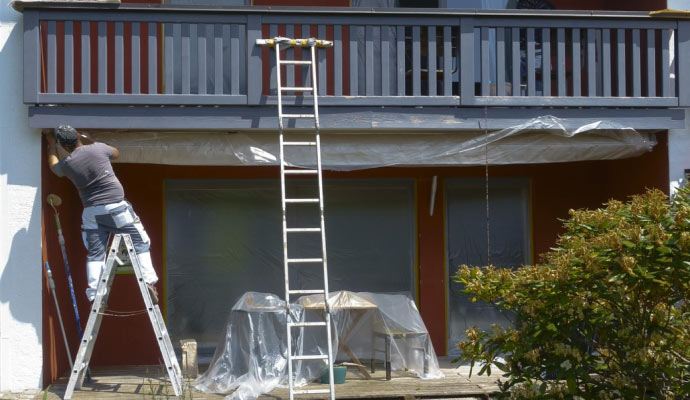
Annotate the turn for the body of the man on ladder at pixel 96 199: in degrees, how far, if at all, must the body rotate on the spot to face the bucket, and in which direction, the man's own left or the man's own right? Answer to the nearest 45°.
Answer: approximately 90° to the man's own right

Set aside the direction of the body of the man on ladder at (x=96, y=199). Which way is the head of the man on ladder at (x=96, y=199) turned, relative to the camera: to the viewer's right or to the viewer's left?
to the viewer's left

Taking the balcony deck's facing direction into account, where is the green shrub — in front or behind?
in front

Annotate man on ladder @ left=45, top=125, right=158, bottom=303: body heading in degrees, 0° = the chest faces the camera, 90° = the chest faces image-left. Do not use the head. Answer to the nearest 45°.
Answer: approximately 180°

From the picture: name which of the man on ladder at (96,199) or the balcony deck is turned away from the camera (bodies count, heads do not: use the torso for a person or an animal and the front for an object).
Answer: the man on ladder

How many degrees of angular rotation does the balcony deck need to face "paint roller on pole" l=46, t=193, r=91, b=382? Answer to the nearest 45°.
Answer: approximately 90° to its right

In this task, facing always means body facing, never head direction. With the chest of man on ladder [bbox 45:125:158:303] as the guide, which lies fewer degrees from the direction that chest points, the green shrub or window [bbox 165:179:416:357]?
the window

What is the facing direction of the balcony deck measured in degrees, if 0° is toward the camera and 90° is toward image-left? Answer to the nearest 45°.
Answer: approximately 0°

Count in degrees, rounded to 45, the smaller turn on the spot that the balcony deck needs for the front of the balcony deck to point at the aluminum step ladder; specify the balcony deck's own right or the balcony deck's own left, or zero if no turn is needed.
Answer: approximately 90° to the balcony deck's own right

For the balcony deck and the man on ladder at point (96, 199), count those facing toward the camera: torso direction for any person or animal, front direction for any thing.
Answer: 1

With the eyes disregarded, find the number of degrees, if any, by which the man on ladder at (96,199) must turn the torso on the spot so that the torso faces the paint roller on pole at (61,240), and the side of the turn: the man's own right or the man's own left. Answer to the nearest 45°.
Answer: approximately 45° to the man's own left

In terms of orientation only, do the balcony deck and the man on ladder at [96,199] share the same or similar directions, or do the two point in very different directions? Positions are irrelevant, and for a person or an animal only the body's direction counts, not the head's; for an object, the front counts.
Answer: very different directions
